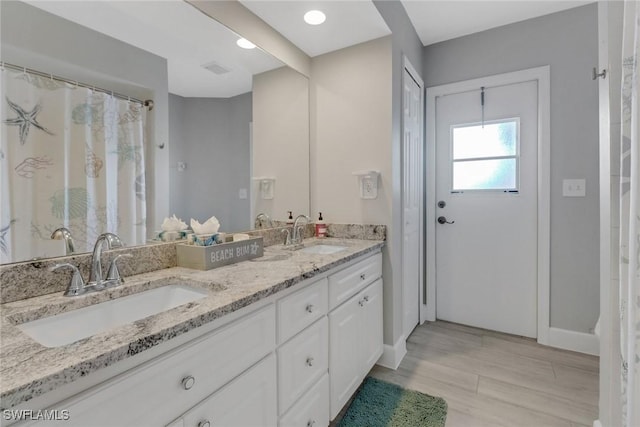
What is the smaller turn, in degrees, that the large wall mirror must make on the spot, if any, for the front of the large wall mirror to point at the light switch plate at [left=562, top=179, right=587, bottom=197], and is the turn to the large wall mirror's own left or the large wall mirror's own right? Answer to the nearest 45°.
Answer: approximately 45° to the large wall mirror's own left

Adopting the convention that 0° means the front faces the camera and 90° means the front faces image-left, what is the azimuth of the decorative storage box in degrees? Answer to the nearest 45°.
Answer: approximately 315°

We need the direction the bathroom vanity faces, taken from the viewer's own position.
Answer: facing the viewer and to the right of the viewer

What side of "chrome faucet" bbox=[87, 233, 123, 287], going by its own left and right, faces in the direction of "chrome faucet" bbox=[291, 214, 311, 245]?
left

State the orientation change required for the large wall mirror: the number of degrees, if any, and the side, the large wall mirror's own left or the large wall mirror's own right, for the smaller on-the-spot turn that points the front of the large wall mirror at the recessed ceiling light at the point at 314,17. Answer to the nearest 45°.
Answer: approximately 45° to the large wall mirror's own left

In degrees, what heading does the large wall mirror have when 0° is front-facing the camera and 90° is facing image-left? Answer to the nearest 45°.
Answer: approximately 315°

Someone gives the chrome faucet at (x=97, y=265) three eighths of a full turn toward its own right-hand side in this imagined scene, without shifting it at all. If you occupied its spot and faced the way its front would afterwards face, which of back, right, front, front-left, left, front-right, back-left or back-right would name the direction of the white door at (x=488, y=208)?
back

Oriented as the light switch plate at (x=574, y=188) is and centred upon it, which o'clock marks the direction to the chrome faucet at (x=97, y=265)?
The chrome faucet is roughly at 1 o'clock from the light switch plate.

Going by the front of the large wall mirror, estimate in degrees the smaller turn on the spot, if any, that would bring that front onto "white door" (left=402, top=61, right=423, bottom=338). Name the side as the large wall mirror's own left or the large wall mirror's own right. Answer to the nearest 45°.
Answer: approximately 45° to the large wall mirror's own left

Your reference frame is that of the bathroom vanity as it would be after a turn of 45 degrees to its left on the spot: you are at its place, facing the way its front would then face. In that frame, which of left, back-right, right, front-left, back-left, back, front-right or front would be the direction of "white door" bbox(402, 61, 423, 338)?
front-left

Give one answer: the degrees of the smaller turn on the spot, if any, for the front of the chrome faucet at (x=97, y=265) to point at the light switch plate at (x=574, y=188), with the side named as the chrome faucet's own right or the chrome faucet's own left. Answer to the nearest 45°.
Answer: approximately 45° to the chrome faucet's own left
